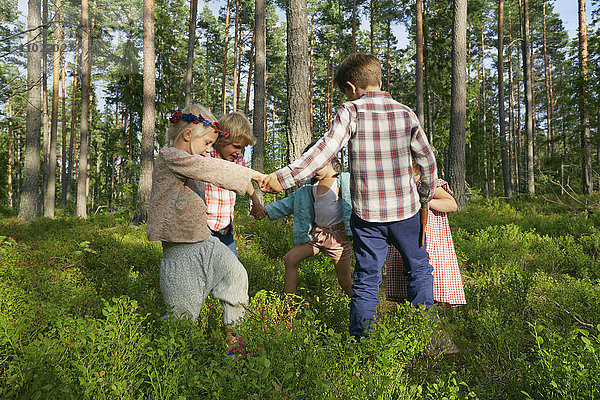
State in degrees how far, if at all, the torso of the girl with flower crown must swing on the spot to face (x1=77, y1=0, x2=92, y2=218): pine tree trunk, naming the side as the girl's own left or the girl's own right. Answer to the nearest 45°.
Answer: approximately 90° to the girl's own left

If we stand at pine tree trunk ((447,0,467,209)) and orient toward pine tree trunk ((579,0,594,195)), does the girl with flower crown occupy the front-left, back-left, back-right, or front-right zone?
back-right

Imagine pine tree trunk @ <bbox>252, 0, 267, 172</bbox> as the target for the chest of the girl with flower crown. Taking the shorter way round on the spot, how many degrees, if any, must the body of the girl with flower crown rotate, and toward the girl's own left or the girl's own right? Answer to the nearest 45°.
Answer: approximately 90° to the girl's own left

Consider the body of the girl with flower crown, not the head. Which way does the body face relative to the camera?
to the viewer's right

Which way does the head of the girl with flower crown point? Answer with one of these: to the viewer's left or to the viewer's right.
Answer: to the viewer's right

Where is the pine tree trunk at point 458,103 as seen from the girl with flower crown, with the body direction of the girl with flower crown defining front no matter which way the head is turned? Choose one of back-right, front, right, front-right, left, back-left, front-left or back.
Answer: front-left

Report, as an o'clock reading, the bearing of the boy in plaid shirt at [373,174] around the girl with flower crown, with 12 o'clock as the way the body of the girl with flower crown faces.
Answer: The boy in plaid shirt is roughly at 12 o'clock from the girl with flower crown.

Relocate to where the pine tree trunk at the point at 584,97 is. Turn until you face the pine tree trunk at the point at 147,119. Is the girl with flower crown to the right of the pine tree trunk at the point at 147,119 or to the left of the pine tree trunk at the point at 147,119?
left
